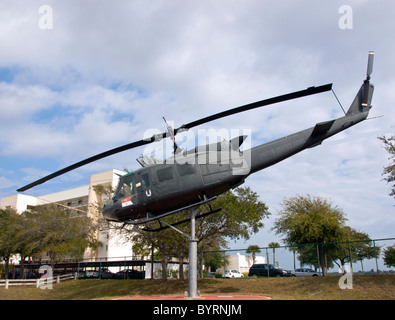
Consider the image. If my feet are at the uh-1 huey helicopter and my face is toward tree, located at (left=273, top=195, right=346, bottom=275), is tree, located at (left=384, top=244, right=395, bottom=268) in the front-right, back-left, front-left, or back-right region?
front-right

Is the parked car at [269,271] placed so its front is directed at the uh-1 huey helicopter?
no

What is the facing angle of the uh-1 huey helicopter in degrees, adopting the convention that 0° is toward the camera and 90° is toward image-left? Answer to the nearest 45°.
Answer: approximately 90°

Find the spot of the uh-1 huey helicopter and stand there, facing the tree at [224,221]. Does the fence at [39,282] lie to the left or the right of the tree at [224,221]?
left

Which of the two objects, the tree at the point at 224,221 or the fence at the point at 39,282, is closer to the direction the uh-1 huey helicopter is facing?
the fence

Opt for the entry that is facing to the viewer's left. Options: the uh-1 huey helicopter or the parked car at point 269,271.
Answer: the uh-1 huey helicopter

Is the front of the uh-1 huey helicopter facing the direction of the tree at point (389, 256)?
no

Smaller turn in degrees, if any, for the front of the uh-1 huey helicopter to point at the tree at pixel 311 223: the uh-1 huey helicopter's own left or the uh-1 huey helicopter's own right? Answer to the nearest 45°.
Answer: approximately 135° to the uh-1 huey helicopter's own right
